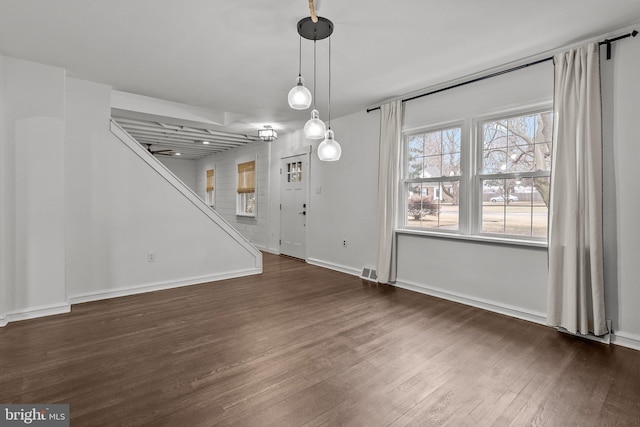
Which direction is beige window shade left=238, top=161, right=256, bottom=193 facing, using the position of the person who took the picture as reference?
facing the viewer and to the left of the viewer

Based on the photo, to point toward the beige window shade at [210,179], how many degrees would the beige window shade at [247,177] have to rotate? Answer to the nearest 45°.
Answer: approximately 90° to its right

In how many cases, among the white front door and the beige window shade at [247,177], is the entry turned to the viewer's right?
0

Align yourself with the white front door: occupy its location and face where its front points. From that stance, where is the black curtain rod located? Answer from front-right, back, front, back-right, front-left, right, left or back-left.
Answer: left

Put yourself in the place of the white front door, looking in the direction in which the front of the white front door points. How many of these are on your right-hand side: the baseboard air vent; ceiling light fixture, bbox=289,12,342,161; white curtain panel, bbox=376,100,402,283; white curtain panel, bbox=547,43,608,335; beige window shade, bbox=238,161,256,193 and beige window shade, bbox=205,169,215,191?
2

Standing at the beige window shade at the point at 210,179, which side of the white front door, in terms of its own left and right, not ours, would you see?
right

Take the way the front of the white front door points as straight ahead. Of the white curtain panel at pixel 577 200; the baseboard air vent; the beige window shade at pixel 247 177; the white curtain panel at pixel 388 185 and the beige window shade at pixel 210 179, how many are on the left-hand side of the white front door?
3

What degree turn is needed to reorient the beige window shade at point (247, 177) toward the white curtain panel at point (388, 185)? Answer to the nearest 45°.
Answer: approximately 90° to its left

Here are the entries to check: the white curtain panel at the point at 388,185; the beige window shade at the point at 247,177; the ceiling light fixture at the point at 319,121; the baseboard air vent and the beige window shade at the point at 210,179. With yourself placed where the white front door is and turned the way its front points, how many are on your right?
2

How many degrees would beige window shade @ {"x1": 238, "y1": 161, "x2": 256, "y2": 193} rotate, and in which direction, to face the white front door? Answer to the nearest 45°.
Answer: approximately 90° to its left

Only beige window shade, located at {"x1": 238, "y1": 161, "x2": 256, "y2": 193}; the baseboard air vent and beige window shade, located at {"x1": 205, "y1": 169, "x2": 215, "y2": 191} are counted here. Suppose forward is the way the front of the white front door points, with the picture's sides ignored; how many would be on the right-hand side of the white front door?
2
